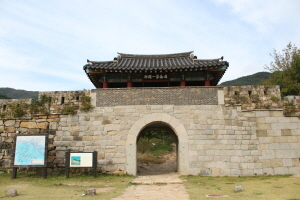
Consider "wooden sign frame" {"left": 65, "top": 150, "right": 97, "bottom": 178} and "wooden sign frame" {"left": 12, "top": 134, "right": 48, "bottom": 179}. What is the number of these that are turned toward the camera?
2

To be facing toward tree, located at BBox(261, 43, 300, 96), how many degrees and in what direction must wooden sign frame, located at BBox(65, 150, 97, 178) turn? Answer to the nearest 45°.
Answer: approximately 90° to its left

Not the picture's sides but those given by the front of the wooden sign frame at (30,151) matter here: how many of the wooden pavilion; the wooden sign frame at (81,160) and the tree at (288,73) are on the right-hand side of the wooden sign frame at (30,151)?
0

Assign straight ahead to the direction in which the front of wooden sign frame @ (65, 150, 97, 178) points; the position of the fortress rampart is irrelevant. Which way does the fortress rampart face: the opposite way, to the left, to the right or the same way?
the same way

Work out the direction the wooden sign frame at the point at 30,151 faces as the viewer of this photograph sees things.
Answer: facing the viewer

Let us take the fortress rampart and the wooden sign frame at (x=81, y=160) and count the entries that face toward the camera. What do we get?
2

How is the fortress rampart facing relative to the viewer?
toward the camera

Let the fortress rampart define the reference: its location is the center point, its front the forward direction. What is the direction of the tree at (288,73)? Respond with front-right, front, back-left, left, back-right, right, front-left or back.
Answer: back-left

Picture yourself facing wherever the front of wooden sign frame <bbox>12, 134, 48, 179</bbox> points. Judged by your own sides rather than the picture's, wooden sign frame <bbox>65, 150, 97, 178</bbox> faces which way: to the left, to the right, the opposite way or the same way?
the same way

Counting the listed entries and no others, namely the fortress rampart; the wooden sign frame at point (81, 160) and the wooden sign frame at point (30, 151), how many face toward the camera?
3
